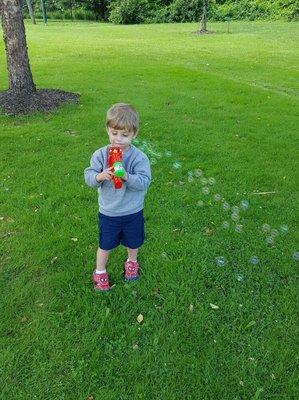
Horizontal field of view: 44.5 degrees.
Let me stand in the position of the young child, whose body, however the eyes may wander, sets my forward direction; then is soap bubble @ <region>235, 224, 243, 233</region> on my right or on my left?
on my left

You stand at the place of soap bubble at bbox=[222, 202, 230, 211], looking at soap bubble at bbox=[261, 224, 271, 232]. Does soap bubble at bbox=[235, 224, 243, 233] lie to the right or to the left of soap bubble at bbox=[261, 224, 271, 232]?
right

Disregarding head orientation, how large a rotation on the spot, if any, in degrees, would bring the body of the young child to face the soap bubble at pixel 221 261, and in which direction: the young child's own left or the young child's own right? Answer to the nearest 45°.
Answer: approximately 90° to the young child's own left

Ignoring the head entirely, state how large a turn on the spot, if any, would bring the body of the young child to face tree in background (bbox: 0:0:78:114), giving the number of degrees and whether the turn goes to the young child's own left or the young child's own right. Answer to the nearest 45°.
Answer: approximately 180°

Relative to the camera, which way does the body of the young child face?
toward the camera

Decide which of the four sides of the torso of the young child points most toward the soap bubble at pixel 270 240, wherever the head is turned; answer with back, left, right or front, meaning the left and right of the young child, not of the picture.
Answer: left

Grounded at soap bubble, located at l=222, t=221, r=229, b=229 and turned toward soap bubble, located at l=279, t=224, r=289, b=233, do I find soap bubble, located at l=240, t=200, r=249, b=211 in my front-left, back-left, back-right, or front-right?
front-left
